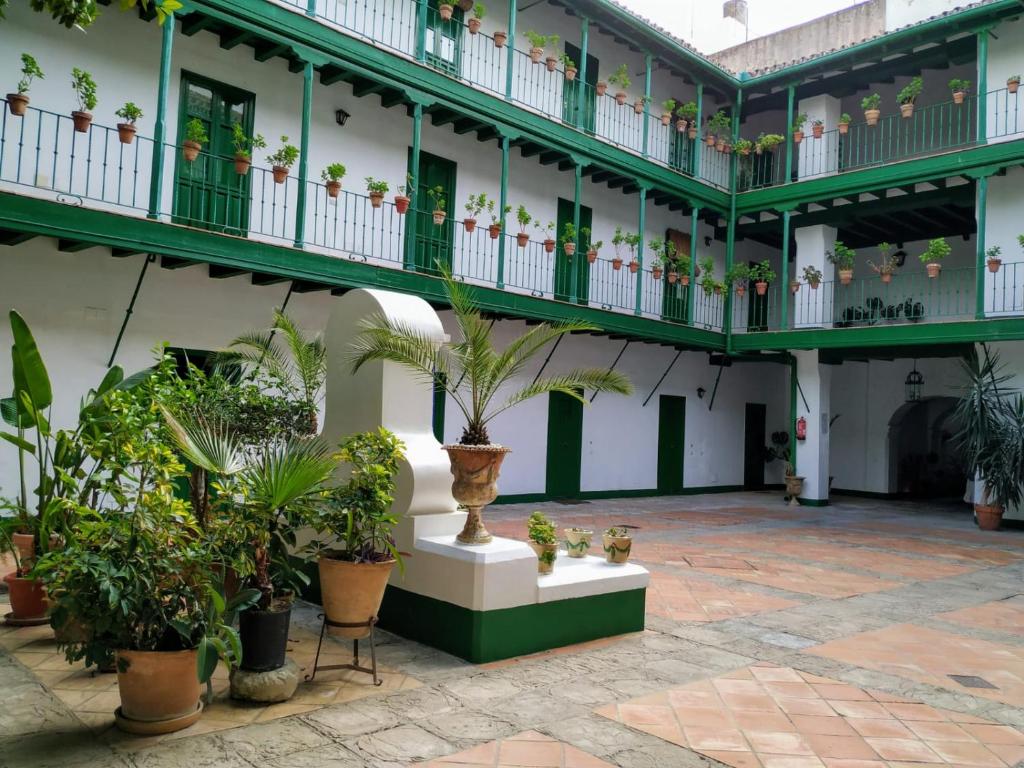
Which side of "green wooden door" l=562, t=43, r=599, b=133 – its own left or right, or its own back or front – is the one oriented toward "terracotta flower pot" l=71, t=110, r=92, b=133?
right

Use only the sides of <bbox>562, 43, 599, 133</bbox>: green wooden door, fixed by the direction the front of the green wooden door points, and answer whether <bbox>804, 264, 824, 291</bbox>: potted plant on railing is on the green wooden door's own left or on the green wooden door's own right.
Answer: on the green wooden door's own left

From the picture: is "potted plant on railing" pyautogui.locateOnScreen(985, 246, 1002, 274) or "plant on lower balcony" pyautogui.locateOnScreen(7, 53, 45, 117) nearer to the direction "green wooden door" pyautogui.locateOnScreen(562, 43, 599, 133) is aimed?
the potted plant on railing

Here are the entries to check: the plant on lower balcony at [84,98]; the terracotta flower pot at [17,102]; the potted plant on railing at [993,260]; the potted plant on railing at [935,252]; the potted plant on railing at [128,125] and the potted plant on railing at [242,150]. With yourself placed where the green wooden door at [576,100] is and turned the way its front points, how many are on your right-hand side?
4

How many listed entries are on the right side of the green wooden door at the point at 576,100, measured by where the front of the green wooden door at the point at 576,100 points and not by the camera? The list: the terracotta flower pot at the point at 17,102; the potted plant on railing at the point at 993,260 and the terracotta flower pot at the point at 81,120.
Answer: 2

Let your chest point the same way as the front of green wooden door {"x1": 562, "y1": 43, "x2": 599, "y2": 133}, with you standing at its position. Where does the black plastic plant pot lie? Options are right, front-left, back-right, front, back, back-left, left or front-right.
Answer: front-right

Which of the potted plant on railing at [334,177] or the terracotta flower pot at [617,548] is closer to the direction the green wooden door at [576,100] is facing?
the terracotta flower pot

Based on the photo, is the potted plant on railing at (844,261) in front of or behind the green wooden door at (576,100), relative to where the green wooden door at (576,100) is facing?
in front

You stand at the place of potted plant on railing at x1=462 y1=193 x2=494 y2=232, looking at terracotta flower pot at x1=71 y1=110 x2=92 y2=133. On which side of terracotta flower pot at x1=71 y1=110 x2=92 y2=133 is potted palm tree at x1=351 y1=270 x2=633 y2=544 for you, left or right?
left

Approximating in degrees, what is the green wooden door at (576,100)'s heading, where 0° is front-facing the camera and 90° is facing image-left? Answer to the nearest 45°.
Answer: approximately 315°

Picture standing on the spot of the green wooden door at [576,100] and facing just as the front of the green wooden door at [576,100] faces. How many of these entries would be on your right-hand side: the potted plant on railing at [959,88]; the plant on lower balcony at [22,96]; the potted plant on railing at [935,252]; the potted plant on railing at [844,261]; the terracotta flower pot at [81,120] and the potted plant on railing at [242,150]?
3

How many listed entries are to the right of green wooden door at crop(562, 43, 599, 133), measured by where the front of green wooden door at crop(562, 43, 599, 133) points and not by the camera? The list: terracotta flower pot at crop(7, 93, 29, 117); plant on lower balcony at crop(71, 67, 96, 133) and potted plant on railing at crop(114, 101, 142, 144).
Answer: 3

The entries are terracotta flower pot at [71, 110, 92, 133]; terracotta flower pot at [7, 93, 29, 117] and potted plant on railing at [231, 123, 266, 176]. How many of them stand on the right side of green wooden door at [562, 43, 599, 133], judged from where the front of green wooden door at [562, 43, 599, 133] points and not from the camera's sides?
3

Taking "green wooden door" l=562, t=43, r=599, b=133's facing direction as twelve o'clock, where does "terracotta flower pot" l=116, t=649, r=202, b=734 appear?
The terracotta flower pot is roughly at 2 o'clock from the green wooden door.

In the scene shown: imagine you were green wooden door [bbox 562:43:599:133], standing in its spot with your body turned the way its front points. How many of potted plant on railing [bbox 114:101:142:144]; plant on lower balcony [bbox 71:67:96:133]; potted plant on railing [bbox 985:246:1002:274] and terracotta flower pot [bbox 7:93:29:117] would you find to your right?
3
